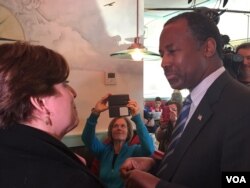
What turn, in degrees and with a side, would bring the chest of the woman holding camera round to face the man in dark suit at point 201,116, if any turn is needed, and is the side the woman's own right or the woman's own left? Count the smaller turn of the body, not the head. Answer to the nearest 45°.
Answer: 0° — they already face them

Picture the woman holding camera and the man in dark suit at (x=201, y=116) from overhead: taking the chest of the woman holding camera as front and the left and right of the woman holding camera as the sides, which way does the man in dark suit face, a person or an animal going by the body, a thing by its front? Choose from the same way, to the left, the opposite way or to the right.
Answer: to the right

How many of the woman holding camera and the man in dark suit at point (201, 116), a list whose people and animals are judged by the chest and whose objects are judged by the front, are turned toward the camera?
1

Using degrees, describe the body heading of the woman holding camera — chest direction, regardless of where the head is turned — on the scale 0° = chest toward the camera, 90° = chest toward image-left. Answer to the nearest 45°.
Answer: approximately 0°

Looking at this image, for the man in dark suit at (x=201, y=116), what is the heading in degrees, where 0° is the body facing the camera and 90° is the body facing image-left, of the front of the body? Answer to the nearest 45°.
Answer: approximately 90°

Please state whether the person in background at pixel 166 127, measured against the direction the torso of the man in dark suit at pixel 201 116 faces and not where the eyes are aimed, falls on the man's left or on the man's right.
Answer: on the man's right
